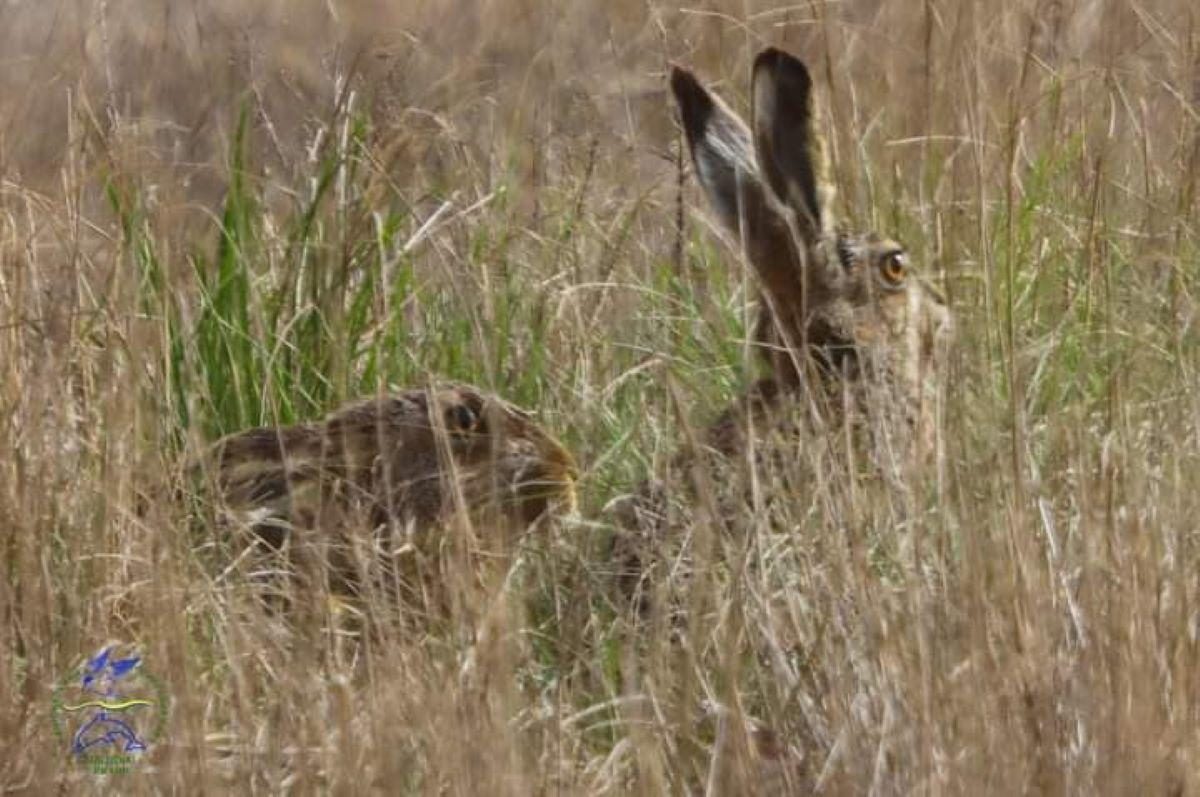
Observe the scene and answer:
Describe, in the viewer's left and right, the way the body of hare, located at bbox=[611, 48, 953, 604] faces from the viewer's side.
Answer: facing to the right of the viewer
